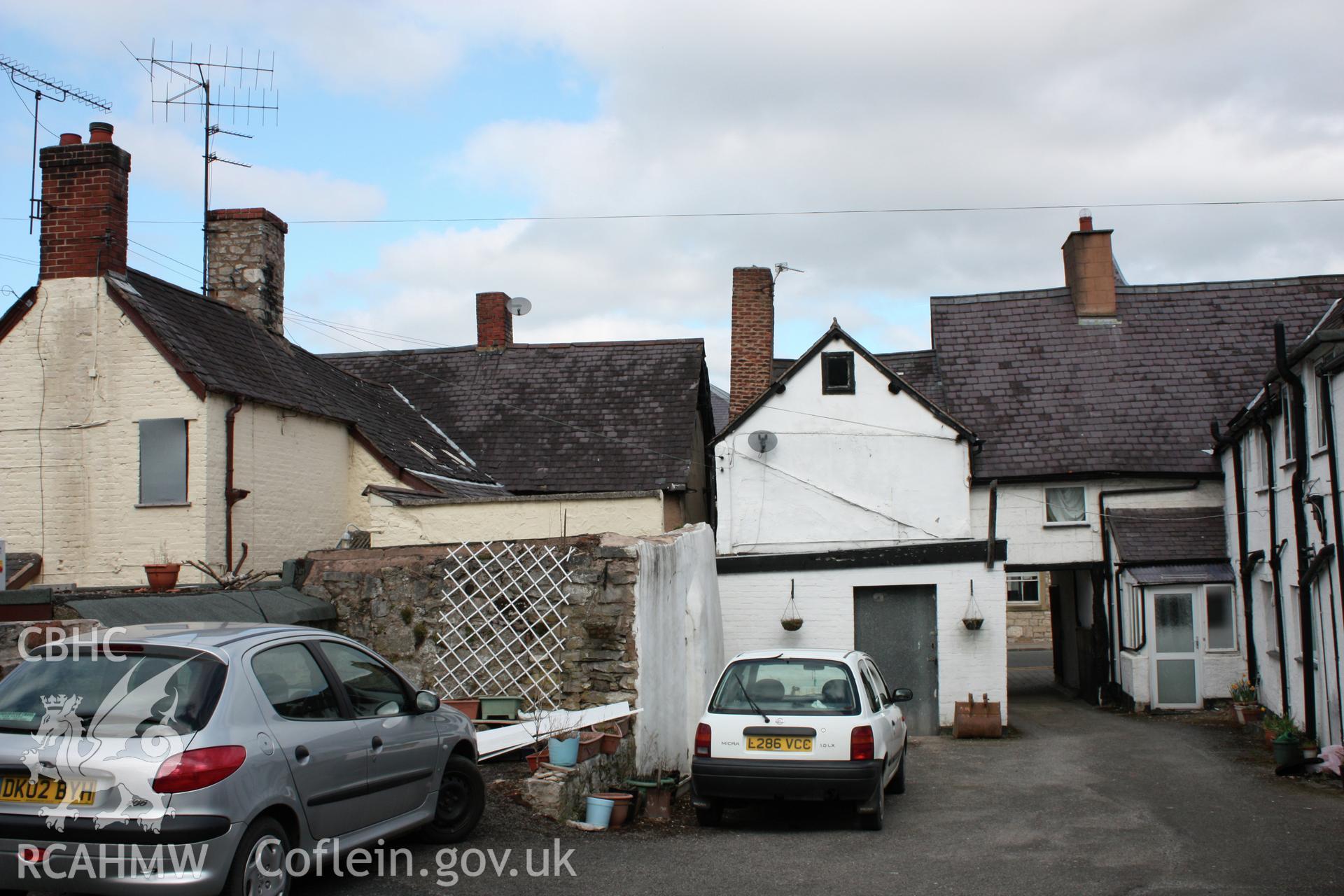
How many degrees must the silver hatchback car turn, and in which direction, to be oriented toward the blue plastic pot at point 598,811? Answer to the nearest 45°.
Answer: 0° — it already faces it

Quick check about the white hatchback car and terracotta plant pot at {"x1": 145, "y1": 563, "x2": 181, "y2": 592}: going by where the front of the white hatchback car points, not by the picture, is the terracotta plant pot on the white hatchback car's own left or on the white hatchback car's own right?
on the white hatchback car's own left

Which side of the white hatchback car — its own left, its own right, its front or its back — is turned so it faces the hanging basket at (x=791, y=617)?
front

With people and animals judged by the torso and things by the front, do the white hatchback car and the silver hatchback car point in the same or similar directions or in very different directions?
same or similar directions

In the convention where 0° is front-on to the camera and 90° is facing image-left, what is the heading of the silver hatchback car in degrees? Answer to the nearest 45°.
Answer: approximately 225°

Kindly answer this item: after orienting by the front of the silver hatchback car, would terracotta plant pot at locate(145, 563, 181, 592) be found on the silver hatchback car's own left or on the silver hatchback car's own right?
on the silver hatchback car's own left

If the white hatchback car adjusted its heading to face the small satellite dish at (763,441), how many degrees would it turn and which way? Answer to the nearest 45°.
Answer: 0° — it already faces it

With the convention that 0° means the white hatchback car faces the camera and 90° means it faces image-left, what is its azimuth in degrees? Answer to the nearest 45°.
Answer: approximately 180°

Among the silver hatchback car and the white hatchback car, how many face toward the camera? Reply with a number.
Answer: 0

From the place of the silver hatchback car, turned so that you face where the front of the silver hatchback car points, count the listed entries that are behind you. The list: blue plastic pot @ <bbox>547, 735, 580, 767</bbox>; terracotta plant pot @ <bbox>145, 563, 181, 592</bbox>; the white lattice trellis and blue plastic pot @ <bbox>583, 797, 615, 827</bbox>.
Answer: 0

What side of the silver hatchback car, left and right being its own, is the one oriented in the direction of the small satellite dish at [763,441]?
front
